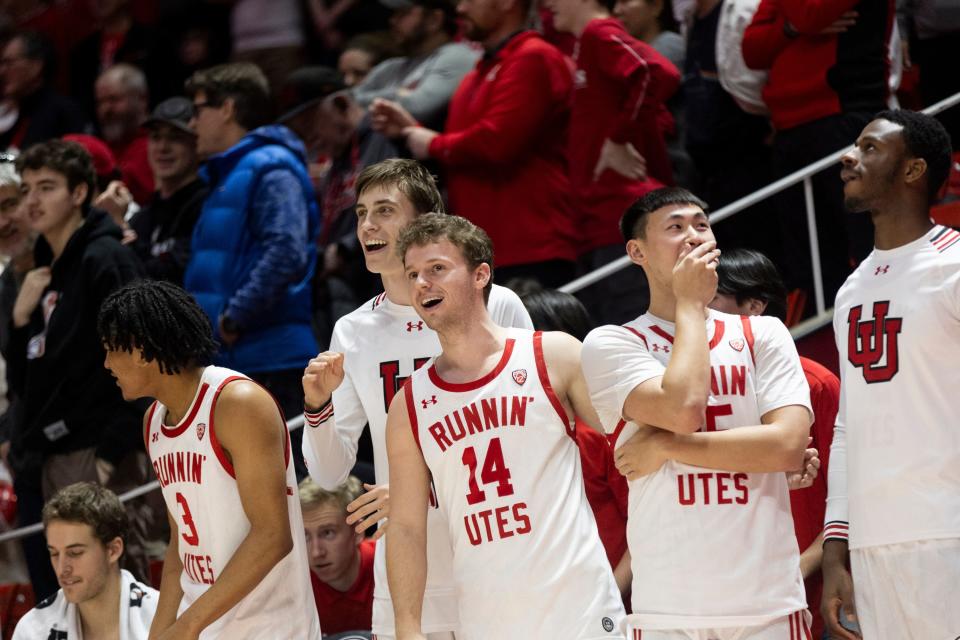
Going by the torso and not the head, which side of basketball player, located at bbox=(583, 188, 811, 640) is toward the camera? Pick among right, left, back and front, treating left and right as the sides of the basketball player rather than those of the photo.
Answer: front

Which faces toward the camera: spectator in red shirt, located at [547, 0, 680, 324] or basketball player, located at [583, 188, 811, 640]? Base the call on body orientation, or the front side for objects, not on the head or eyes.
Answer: the basketball player

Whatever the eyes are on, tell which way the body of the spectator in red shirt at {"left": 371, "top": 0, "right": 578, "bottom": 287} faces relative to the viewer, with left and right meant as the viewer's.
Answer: facing to the left of the viewer

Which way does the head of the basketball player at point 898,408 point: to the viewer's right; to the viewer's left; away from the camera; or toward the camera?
to the viewer's left

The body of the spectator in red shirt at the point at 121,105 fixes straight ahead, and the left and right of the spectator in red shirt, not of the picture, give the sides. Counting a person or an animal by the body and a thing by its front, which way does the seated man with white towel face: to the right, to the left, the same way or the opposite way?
the same way

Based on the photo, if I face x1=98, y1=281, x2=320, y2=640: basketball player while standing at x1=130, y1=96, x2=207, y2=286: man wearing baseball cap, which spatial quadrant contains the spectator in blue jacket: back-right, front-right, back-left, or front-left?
front-left

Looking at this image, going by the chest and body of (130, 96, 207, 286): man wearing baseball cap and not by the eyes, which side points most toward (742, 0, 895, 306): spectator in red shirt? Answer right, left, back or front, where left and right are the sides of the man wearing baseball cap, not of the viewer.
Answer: left

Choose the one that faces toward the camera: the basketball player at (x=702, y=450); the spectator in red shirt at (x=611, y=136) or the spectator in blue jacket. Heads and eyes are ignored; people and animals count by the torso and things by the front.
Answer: the basketball player

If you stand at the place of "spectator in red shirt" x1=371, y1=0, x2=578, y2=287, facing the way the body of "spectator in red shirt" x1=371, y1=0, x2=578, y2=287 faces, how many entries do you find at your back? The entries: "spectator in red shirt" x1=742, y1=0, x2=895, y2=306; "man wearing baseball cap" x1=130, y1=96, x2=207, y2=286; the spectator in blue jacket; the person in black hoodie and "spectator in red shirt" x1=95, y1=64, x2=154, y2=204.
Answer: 1

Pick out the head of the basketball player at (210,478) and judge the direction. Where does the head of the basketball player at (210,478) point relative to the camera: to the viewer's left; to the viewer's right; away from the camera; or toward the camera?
to the viewer's left

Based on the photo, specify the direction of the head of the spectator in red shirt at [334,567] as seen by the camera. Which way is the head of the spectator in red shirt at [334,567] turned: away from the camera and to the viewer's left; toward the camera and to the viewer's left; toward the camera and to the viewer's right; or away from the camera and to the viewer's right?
toward the camera and to the viewer's left

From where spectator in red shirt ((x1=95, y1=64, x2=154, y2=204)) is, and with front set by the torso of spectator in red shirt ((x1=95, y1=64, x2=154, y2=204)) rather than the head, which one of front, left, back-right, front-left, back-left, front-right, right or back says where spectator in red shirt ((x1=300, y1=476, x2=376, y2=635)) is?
front-left

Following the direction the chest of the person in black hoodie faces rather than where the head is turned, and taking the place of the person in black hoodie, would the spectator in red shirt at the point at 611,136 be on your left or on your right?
on your left

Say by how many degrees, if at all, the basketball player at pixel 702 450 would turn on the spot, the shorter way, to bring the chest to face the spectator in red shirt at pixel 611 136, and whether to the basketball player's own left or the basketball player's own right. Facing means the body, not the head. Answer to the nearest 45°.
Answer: approximately 180°

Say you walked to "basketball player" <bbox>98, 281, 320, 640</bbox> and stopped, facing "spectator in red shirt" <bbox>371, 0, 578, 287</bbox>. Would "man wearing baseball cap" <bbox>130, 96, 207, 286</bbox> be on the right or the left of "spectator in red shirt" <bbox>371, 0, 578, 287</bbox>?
left
